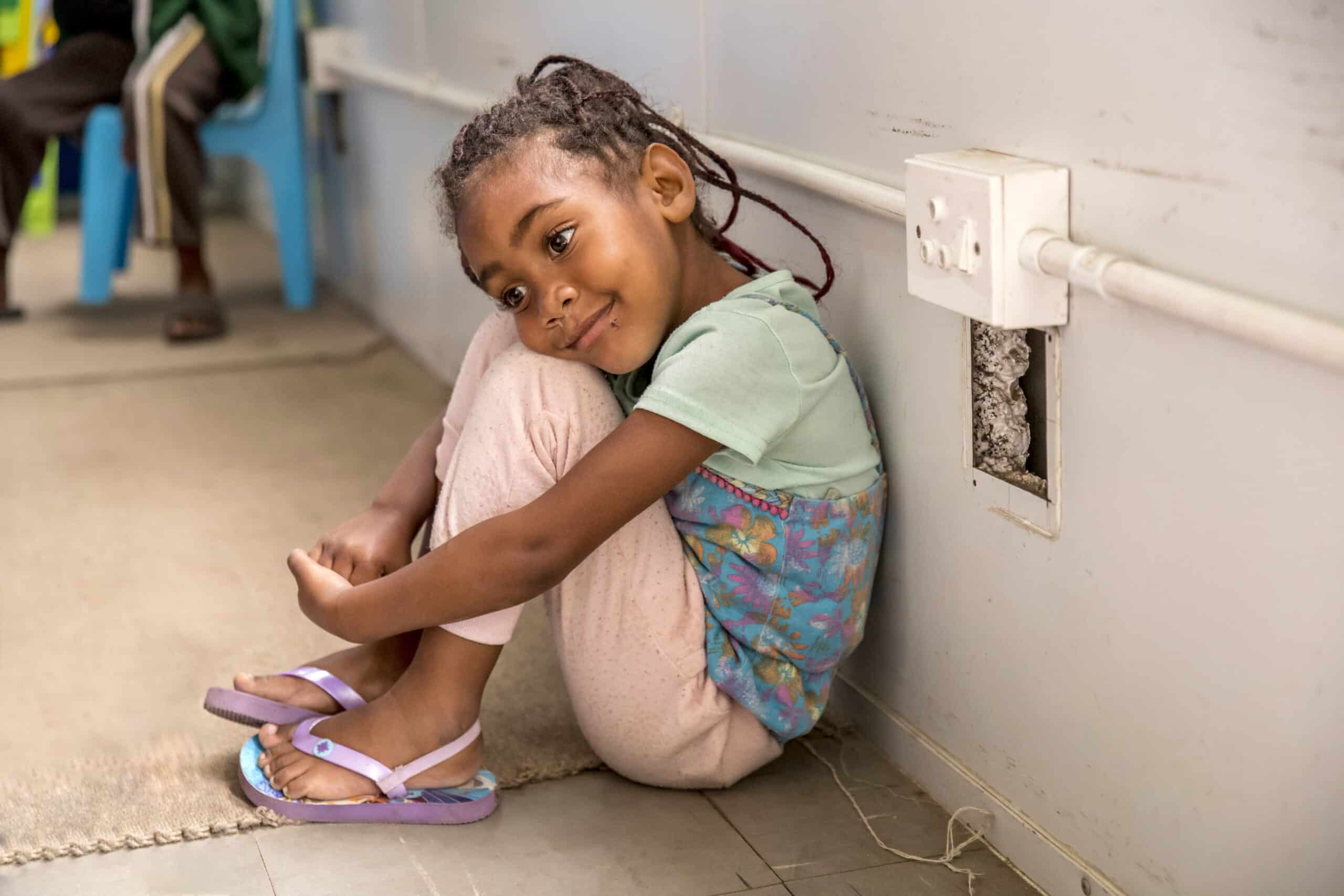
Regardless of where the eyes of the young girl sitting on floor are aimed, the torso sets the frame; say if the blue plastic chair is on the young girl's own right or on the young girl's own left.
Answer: on the young girl's own right

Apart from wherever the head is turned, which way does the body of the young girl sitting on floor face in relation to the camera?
to the viewer's left

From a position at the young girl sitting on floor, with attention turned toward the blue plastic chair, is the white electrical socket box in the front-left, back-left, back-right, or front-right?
back-right

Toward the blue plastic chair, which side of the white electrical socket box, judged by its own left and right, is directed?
right

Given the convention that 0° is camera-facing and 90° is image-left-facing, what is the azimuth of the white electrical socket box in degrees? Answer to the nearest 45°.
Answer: approximately 45°
